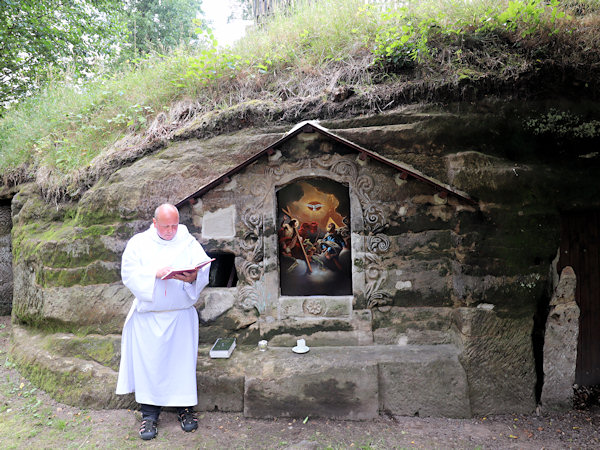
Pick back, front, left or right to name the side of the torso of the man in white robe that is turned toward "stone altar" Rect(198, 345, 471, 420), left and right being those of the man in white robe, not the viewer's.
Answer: left

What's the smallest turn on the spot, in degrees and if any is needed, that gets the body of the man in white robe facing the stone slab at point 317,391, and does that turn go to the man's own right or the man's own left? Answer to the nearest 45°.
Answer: approximately 90° to the man's own left

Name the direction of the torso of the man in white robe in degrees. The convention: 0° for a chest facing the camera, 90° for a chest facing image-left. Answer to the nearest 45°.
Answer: approximately 0°

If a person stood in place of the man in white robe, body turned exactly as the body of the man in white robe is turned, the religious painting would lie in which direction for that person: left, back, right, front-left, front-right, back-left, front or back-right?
left

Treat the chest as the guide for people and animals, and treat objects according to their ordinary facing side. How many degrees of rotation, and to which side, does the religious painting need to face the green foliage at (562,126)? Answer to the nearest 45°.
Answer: approximately 90° to its left

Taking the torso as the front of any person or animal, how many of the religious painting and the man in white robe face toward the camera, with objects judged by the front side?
2
